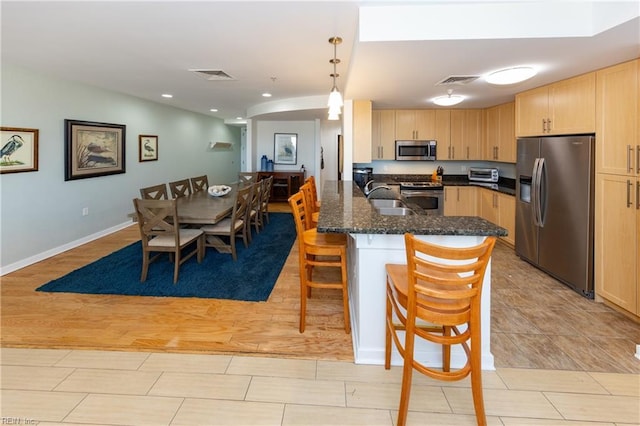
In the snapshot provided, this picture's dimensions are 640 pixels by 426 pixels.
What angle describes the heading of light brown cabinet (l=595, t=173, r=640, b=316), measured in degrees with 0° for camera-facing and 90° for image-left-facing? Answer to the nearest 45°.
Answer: approximately 45°

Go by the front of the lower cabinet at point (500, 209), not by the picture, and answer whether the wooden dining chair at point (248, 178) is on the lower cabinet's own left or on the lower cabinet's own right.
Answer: on the lower cabinet's own right

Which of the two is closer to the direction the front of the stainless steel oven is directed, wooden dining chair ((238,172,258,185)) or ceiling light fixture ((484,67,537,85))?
the ceiling light fixture

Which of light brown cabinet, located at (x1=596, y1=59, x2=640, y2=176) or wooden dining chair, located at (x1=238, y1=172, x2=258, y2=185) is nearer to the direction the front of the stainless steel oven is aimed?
the light brown cabinet

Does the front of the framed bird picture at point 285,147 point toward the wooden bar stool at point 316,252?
yes
